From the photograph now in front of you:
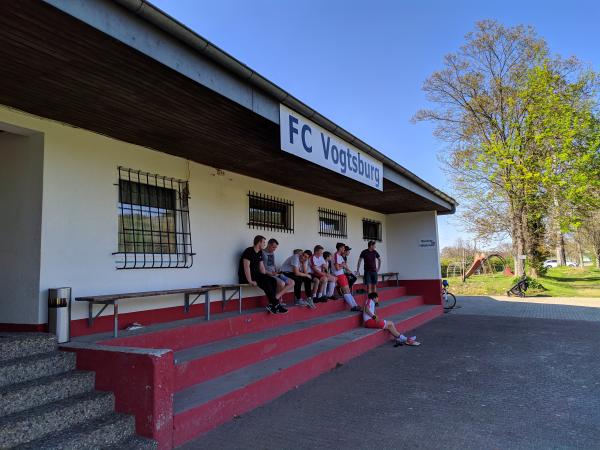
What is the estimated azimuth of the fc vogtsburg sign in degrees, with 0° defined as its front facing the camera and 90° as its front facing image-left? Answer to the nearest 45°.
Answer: approximately 315°

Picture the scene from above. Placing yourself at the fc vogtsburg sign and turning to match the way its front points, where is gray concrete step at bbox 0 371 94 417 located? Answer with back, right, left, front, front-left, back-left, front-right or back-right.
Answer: right

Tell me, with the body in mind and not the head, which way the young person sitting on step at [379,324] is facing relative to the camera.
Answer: to the viewer's right

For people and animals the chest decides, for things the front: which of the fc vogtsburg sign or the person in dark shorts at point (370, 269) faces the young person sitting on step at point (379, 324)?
the person in dark shorts

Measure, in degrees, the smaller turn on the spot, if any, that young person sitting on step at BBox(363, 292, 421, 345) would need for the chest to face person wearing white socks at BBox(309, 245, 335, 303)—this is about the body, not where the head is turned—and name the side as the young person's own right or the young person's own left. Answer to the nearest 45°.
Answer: approximately 180°

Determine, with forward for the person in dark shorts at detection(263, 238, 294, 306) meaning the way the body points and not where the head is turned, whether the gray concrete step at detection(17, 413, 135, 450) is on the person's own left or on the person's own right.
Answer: on the person's own right

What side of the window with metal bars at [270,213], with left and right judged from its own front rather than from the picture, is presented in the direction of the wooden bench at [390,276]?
left

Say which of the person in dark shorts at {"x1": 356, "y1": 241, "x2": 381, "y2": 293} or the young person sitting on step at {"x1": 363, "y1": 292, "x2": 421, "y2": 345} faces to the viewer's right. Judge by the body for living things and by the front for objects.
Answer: the young person sitting on step

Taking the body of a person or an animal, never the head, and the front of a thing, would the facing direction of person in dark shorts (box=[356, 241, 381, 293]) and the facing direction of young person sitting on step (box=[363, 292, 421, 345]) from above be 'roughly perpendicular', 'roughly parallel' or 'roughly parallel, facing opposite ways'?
roughly perpendicular

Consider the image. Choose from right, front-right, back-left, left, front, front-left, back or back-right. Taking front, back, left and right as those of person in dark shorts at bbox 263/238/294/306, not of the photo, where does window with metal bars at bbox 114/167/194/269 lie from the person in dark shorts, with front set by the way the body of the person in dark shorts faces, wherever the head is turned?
right

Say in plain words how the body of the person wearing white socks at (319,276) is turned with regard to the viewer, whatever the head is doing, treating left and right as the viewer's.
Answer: facing the viewer and to the right of the viewer

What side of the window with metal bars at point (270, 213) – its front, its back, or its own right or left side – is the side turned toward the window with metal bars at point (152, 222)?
right

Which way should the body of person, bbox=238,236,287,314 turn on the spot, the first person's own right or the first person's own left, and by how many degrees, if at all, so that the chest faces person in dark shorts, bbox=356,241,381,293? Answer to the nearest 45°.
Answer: approximately 90° to the first person's own left

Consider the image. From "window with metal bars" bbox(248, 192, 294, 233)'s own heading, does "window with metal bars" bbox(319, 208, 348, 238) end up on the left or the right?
on its left

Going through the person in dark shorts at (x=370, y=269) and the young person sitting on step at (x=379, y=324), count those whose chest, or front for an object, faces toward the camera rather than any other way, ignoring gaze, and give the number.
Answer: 1
